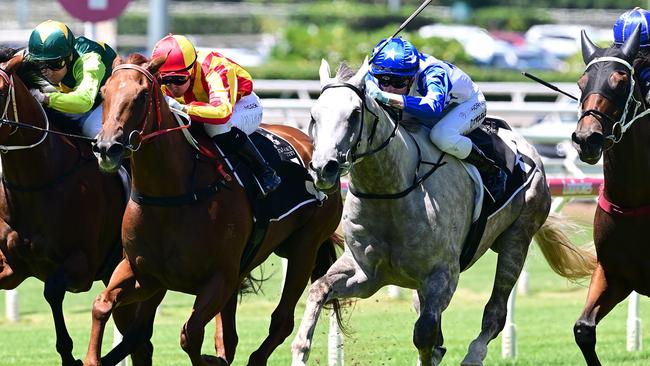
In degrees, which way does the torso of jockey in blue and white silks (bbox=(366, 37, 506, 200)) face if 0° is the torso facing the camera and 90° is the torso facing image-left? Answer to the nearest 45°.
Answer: approximately 45°

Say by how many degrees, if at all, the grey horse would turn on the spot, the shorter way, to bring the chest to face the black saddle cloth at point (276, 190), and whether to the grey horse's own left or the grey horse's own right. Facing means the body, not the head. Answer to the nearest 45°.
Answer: approximately 90° to the grey horse's own right

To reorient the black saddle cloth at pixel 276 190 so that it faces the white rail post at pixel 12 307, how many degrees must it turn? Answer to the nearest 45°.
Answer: approximately 90° to its right

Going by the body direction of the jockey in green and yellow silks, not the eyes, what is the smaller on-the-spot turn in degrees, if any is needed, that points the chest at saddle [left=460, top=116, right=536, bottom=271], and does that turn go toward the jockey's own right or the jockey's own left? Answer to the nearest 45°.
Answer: approximately 135° to the jockey's own left

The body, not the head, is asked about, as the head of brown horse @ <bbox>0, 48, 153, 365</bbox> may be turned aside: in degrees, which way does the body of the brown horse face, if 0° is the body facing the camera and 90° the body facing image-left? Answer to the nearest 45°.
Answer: approximately 45°

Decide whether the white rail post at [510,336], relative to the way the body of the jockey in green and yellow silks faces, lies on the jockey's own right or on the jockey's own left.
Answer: on the jockey's own left

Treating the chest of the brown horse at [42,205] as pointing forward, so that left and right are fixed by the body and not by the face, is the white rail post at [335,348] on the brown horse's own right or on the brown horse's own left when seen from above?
on the brown horse's own left
